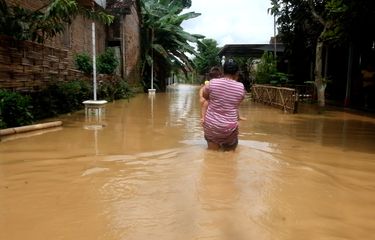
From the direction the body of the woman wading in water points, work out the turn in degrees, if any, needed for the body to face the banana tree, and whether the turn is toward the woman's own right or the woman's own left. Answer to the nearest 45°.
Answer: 0° — they already face it

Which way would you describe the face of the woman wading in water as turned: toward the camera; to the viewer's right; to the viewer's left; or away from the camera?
away from the camera

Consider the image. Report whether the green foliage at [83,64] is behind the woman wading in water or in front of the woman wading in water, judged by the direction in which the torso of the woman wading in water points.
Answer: in front

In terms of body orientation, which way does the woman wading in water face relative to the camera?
away from the camera

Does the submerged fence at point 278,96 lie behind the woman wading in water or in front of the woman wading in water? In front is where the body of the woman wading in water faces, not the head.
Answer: in front

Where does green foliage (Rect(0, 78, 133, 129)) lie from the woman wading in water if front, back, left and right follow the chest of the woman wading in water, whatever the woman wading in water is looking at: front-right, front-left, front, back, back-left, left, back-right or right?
front-left

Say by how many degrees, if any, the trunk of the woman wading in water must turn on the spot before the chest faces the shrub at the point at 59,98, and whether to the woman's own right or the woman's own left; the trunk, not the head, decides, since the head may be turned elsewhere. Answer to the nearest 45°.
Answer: approximately 45° to the woman's own left

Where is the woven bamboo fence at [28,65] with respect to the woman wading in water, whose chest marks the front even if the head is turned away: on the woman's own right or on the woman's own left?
on the woman's own left
